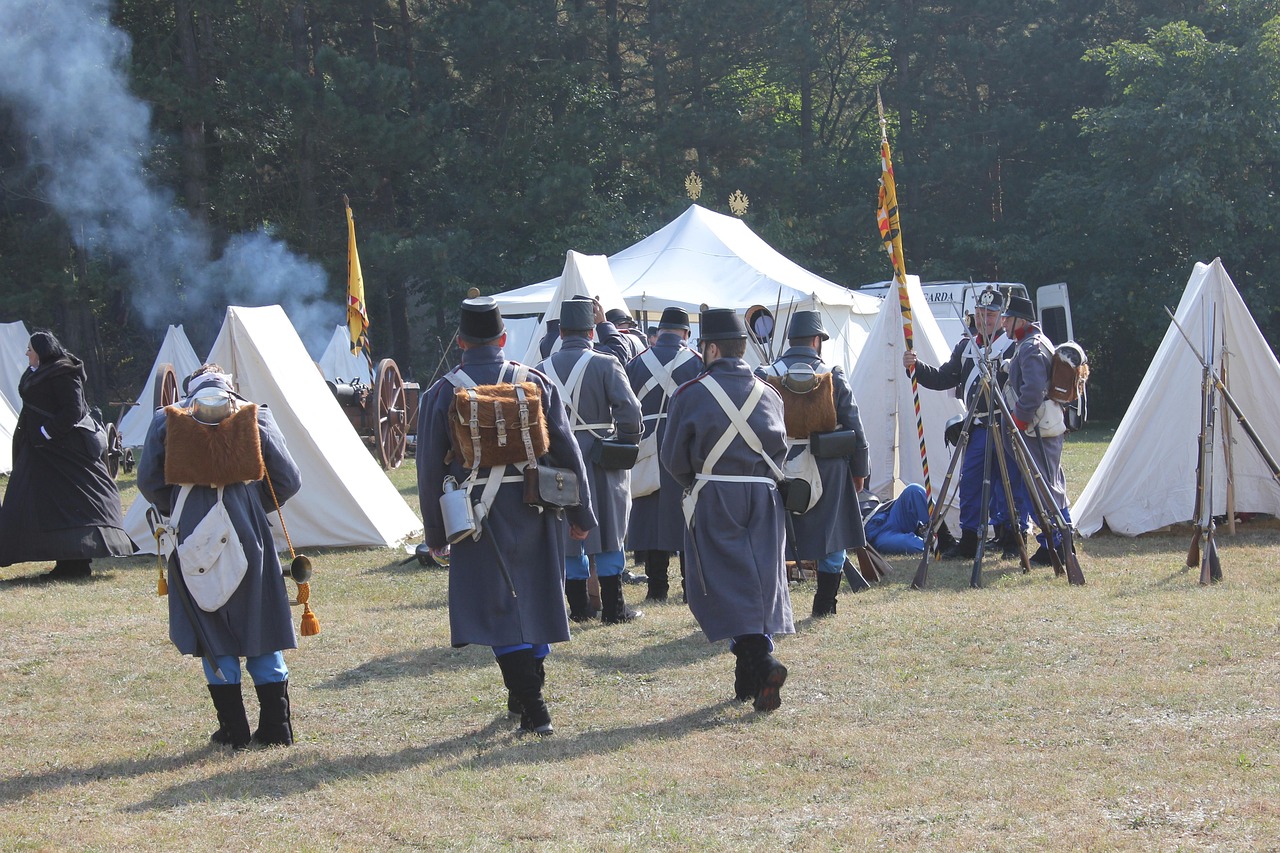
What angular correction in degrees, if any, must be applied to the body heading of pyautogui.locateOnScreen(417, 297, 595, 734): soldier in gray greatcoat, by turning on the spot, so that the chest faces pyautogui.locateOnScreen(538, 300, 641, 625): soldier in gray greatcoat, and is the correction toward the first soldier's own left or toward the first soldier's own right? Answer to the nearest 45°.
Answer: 0° — they already face them

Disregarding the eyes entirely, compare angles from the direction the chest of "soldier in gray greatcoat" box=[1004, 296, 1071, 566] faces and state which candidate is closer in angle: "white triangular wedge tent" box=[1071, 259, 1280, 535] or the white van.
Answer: the white van

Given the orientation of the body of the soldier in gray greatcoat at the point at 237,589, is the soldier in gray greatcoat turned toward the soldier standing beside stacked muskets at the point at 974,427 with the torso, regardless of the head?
no

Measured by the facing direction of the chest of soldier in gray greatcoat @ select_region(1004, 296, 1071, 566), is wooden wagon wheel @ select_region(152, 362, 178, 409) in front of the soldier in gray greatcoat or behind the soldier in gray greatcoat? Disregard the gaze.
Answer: in front

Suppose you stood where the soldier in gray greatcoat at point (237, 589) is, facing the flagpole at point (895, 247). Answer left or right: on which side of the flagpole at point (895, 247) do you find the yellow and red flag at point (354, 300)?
left

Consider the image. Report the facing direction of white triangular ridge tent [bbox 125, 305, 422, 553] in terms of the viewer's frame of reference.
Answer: facing the viewer and to the left of the viewer

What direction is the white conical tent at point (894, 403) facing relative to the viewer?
toward the camera

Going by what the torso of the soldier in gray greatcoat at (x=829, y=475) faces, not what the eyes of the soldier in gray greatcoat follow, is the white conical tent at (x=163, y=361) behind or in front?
in front

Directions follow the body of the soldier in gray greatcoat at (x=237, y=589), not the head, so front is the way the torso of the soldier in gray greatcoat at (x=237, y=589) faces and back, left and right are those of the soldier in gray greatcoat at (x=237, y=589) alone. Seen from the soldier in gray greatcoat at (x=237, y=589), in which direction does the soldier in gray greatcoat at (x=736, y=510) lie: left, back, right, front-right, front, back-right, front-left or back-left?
right

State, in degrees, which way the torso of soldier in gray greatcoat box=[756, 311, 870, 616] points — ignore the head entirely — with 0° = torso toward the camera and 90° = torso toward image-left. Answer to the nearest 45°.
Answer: approximately 180°

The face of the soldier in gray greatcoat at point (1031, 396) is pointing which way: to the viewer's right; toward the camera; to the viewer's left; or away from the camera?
to the viewer's left

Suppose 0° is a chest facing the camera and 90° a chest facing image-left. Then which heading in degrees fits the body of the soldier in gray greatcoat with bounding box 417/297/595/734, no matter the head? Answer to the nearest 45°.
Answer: approximately 180°

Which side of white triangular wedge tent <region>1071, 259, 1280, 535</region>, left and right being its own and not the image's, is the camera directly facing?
front

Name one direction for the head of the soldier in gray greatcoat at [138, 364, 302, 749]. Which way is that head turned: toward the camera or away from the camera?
away from the camera

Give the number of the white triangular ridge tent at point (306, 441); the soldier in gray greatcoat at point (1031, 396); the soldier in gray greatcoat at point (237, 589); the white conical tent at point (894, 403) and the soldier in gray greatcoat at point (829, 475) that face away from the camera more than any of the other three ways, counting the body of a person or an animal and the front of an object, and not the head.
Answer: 2

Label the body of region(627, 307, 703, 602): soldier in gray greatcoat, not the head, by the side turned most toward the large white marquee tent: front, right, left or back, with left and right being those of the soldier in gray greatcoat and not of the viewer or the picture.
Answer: front

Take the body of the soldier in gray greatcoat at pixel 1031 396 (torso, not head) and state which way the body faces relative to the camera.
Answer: to the viewer's left

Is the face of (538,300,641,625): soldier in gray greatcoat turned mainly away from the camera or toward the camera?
away from the camera

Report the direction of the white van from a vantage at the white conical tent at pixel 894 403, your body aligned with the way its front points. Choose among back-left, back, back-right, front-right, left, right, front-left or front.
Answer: back
